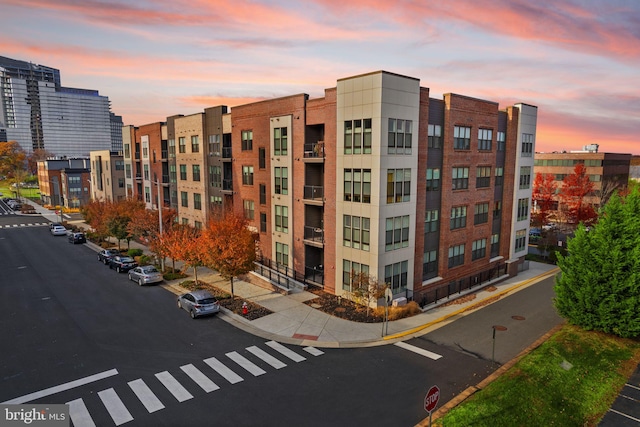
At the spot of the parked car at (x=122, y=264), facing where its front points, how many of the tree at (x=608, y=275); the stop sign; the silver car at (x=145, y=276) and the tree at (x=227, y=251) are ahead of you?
0

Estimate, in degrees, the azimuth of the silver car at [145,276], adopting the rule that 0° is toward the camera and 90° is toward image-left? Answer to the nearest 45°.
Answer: approximately 135°

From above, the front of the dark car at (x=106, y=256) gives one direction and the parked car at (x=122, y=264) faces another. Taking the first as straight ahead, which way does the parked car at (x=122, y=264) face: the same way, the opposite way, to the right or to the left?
the same way

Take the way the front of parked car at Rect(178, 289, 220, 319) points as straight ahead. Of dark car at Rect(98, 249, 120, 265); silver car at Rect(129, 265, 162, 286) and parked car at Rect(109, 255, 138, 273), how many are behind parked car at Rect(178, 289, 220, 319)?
0

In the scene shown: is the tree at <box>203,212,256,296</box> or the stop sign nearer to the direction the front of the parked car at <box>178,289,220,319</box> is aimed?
the tree

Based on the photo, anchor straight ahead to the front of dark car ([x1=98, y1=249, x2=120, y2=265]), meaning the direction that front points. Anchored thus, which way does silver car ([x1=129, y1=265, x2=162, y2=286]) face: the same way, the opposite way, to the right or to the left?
the same way

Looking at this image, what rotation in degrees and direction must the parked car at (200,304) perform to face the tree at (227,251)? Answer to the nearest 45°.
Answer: approximately 90° to its right

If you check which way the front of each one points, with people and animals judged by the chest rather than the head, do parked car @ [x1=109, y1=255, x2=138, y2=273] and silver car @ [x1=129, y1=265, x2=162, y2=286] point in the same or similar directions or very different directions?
same or similar directions

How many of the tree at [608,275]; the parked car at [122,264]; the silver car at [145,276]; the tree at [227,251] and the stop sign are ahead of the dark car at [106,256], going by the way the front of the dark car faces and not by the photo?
0

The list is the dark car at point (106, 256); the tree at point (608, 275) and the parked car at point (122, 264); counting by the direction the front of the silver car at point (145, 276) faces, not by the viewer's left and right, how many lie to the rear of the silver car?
1

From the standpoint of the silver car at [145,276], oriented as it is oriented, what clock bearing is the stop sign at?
The stop sign is roughly at 7 o'clock from the silver car.

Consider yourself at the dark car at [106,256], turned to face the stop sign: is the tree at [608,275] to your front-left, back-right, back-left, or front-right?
front-left

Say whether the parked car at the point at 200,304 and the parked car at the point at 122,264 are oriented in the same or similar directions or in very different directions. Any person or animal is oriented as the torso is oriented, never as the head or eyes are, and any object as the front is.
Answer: same or similar directions

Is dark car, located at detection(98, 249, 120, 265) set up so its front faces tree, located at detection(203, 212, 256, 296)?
no

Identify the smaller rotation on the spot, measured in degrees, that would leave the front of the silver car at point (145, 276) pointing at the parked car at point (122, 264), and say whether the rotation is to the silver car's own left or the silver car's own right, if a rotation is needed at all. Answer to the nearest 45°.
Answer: approximately 45° to the silver car's own right

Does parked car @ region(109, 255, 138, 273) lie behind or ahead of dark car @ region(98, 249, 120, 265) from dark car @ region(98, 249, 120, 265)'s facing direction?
behind

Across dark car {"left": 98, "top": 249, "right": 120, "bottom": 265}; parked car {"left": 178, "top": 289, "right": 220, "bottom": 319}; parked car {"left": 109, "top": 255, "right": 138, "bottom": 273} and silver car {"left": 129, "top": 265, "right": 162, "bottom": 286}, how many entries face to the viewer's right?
0

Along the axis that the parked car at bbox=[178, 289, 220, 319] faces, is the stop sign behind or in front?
behind

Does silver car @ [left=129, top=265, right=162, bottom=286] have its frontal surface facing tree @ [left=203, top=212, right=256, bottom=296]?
no
